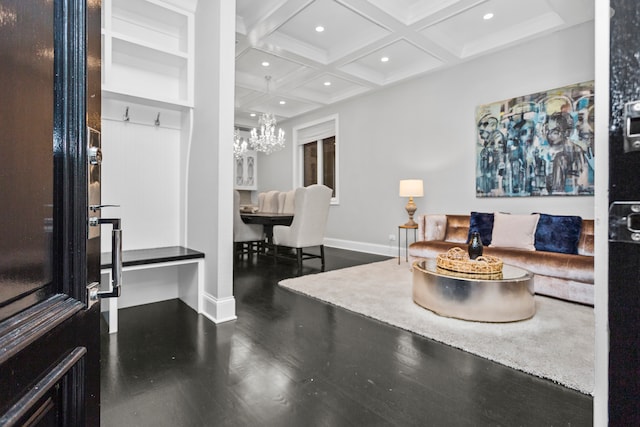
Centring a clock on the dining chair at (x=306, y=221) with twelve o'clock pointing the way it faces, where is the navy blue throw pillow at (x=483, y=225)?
The navy blue throw pillow is roughly at 5 o'clock from the dining chair.

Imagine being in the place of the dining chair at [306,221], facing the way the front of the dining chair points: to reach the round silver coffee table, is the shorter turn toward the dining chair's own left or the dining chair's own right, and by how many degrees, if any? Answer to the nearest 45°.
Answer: approximately 180°

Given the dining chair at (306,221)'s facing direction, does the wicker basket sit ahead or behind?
behind

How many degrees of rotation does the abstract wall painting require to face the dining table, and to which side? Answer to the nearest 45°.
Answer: approximately 45° to its right

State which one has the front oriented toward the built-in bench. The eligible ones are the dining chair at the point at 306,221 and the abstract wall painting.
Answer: the abstract wall painting

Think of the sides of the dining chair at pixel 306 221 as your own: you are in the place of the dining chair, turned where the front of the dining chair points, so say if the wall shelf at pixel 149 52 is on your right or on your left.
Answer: on your left

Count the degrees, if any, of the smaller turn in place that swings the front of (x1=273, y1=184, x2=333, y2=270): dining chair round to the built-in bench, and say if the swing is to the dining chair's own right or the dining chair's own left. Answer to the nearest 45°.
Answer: approximately 90° to the dining chair's own left

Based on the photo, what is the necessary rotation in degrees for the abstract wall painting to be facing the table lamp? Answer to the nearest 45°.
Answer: approximately 45° to its right

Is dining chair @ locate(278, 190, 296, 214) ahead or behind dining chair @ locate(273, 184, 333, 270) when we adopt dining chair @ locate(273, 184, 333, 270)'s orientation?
ahead

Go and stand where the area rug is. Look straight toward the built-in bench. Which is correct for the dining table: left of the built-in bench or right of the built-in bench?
right

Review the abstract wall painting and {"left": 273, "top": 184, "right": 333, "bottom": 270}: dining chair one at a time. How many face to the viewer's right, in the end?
0

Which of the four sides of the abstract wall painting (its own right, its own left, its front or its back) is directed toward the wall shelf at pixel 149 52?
front

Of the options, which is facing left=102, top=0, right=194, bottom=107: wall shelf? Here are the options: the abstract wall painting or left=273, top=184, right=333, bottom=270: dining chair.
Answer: the abstract wall painting

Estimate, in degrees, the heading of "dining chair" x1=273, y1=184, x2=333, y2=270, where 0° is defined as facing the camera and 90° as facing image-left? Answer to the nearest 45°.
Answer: approximately 135°
